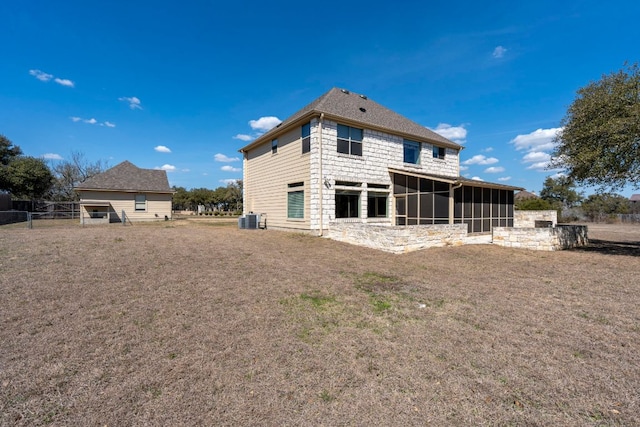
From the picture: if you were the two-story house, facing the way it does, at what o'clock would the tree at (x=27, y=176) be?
The tree is roughly at 11 o'clock from the two-story house.

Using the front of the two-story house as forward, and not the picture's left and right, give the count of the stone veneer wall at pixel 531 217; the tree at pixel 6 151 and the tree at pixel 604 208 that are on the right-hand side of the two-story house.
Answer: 2

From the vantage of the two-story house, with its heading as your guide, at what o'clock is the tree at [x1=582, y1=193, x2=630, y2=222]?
The tree is roughly at 3 o'clock from the two-story house.

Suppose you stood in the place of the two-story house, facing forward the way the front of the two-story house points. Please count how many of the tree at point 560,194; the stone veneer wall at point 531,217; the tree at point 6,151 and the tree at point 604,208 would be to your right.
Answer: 3

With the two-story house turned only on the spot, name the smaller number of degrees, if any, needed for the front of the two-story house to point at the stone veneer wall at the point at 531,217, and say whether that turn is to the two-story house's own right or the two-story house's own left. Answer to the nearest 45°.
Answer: approximately 90° to the two-story house's own right

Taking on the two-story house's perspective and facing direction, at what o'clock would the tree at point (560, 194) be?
The tree is roughly at 3 o'clock from the two-story house.

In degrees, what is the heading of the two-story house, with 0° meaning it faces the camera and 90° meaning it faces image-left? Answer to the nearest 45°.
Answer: approximately 135°

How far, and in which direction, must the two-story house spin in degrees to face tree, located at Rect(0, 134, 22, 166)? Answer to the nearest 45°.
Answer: approximately 45° to its left

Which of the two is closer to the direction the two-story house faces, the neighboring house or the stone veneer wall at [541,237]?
the neighboring house

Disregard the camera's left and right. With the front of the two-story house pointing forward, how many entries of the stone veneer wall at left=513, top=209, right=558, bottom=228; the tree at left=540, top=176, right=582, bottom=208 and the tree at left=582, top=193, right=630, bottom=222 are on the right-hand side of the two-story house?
3

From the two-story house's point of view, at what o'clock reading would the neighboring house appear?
The neighboring house is roughly at 11 o'clock from the two-story house.
